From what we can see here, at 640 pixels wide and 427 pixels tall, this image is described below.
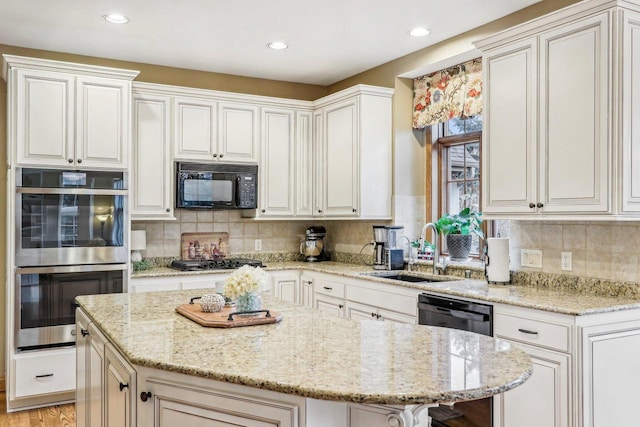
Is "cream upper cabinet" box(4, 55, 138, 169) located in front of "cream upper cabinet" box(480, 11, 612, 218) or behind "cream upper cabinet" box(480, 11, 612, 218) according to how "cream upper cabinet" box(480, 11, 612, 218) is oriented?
in front

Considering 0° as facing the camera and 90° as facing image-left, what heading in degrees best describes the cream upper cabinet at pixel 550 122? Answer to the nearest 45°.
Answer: approximately 45°

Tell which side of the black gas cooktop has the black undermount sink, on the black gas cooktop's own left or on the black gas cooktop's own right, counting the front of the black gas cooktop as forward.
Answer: on the black gas cooktop's own left

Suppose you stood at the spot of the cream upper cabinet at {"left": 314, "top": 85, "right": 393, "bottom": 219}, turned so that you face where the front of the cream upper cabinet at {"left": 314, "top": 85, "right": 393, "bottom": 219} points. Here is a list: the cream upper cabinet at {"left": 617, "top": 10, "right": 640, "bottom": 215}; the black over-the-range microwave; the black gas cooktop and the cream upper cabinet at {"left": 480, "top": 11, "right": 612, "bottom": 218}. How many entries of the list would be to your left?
2

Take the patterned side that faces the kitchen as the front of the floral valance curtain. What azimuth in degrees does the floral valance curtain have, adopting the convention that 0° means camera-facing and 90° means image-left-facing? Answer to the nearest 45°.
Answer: approximately 45°

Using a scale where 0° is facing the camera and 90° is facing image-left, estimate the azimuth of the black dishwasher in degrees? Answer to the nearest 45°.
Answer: approximately 45°

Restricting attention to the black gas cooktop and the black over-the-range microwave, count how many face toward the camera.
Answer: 2

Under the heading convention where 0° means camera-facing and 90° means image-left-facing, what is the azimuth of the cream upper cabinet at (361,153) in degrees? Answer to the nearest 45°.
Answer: approximately 45°

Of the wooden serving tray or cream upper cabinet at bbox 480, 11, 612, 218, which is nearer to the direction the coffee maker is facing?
the wooden serving tray

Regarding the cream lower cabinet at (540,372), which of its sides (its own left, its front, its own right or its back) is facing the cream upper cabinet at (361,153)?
right

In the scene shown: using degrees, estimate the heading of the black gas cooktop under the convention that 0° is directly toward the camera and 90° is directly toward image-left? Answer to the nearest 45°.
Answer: approximately 0°

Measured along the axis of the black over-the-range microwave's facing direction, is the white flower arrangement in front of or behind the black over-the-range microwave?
in front

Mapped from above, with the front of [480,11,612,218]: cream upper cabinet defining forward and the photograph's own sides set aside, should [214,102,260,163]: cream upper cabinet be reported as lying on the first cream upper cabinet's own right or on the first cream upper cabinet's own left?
on the first cream upper cabinet's own right

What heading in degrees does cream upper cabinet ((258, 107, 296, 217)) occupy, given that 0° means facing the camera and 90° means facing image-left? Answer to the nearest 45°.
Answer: approximately 315°
